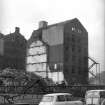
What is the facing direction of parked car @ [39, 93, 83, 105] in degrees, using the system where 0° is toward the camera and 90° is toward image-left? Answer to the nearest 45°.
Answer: approximately 225°

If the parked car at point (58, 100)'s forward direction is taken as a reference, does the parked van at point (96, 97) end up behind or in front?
in front
